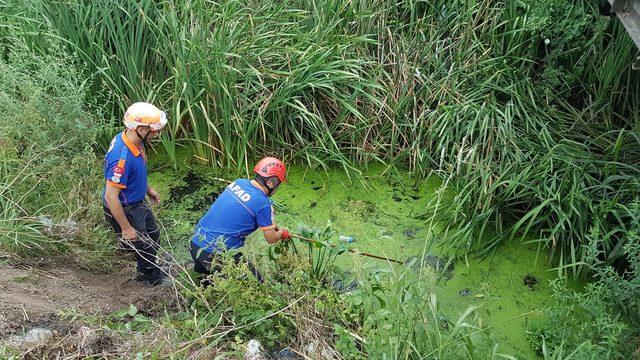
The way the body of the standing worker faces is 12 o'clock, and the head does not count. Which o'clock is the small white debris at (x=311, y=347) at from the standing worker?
The small white debris is roughly at 2 o'clock from the standing worker.

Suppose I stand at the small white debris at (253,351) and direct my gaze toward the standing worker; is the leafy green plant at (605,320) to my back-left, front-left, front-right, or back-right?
back-right

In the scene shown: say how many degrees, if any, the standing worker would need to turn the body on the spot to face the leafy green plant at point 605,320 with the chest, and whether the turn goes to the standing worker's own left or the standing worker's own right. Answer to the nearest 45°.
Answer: approximately 45° to the standing worker's own right

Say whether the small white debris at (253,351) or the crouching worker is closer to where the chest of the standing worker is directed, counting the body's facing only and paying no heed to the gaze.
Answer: the crouching worker

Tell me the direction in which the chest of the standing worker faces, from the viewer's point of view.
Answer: to the viewer's right

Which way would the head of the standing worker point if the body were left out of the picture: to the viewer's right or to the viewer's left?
to the viewer's right

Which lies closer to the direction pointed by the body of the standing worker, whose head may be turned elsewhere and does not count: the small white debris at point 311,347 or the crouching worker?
the crouching worker

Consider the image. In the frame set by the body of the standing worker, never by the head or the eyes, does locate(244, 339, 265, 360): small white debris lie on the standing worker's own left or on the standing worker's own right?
on the standing worker's own right

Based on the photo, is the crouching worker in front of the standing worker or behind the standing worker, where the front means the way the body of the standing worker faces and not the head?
in front

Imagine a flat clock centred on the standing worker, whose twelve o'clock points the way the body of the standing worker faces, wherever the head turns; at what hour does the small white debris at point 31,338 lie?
The small white debris is roughly at 4 o'clock from the standing worker.

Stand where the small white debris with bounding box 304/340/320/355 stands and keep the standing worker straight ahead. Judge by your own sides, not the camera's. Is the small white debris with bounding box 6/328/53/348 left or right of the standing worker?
left
